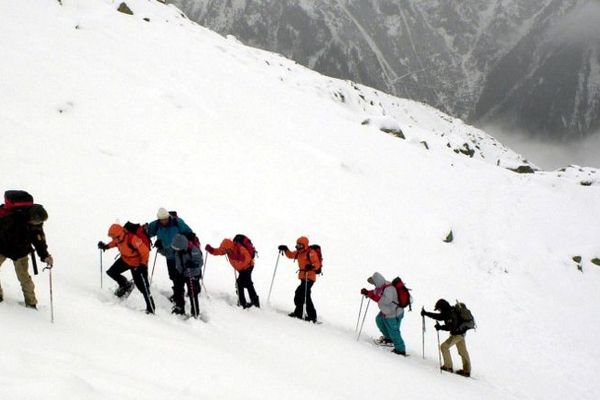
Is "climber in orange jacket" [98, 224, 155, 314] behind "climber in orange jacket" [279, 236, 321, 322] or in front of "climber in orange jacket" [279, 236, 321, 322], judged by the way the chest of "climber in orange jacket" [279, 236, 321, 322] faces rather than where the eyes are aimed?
in front

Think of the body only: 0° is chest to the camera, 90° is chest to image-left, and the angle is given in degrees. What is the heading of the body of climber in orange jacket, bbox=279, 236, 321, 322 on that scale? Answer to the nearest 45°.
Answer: approximately 45°
